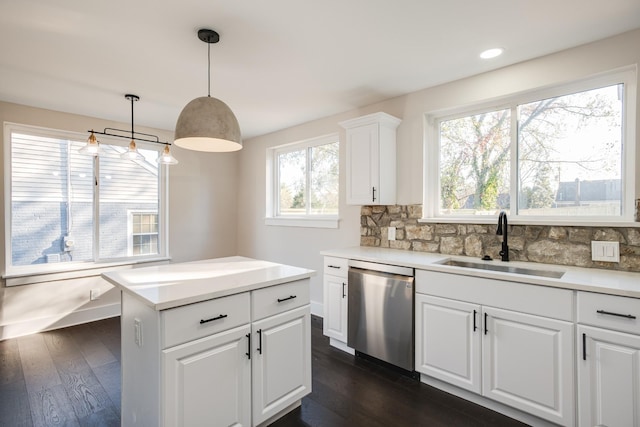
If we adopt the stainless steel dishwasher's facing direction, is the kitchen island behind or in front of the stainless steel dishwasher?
in front

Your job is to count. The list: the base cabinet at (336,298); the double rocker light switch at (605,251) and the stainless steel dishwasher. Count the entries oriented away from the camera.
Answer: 0

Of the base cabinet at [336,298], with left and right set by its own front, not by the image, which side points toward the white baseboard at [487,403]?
left

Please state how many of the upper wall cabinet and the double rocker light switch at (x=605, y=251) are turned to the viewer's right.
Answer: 0

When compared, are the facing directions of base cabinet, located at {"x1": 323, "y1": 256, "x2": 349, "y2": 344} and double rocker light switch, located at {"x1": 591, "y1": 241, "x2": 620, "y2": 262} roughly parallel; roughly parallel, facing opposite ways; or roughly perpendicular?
roughly parallel

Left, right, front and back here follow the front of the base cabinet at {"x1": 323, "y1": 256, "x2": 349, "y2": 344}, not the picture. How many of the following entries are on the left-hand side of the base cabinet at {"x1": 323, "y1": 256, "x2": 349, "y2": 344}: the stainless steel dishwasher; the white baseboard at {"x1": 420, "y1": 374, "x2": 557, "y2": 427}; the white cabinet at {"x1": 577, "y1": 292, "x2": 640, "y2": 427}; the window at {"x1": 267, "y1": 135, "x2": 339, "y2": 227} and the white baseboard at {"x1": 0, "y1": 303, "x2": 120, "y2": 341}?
3

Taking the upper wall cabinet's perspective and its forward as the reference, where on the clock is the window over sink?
The window over sink is roughly at 8 o'clock from the upper wall cabinet.

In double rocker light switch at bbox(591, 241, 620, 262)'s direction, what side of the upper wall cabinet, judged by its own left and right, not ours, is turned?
left

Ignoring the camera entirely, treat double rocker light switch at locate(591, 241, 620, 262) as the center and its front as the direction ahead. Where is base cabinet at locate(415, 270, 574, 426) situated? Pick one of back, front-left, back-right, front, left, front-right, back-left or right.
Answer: front-right

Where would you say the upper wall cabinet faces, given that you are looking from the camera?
facing the viewer and to the left of the viewer

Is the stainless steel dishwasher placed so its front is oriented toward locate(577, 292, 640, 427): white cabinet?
no

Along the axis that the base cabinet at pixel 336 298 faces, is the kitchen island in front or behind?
in front

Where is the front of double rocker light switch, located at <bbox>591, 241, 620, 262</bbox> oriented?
toward the camera

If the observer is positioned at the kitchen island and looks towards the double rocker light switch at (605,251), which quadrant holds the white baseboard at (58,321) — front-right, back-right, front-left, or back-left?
back-left

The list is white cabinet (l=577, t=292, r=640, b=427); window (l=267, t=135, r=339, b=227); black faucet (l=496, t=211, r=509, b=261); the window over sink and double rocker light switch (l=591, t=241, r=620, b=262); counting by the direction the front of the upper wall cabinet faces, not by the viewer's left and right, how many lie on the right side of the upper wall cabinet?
1

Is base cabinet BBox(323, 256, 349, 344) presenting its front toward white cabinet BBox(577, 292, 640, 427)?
no

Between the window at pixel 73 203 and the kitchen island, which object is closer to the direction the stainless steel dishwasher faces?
the kitchen island
